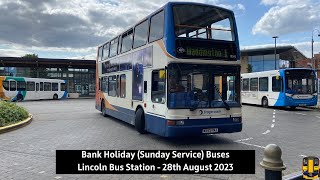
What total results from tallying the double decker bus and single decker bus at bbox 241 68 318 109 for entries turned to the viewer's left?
0

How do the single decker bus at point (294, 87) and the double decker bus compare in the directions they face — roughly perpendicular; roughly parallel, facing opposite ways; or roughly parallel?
roughly parallel

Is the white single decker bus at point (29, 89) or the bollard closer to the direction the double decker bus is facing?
the bollard

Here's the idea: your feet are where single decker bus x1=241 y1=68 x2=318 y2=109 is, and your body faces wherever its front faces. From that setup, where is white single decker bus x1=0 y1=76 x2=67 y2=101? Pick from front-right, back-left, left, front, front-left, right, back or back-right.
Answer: back-right

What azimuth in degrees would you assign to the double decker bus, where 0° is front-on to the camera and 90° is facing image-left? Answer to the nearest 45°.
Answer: approximately 315°

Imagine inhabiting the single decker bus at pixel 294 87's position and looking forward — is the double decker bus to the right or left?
on its right

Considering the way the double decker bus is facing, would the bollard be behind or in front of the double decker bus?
in front

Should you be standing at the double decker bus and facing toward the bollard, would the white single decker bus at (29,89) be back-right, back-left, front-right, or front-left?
back-right

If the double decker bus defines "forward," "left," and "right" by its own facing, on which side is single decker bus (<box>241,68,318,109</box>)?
on its left

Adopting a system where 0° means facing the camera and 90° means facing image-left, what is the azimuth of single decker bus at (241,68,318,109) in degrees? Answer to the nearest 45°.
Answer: approximately 315°
